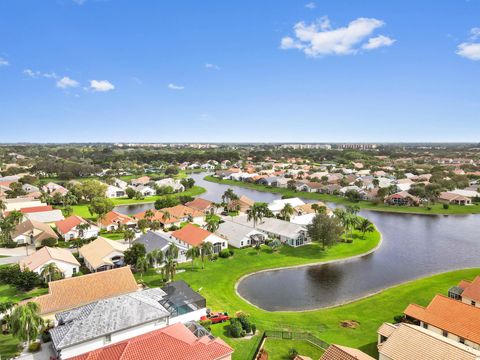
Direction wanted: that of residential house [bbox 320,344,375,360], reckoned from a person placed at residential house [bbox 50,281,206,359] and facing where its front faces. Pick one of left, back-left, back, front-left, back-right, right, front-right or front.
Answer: back-left

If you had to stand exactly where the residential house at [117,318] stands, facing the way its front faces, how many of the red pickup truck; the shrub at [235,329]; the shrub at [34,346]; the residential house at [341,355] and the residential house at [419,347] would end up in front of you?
1

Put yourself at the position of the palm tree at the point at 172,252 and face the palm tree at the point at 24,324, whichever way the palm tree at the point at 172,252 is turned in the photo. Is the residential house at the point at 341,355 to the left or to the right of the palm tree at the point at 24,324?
left

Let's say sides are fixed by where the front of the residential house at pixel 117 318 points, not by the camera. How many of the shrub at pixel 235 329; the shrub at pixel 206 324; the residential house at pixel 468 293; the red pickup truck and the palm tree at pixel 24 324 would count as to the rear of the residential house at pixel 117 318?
4

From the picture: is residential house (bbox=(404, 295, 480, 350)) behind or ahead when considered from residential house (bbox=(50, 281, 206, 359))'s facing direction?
behind

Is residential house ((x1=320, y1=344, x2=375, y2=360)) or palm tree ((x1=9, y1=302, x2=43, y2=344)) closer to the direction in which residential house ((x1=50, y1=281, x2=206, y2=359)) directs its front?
the palm tree

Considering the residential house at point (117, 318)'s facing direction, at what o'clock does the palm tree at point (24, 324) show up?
The palm tree is roughly at 12 o'clock from the residential house.

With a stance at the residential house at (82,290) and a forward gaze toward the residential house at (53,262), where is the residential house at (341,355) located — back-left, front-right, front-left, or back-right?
back-right

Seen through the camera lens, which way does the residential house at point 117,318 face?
facing to the left of the viewer

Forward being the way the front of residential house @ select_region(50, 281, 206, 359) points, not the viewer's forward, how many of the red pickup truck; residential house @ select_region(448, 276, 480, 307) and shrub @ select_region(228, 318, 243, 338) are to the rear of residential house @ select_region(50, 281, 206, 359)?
3

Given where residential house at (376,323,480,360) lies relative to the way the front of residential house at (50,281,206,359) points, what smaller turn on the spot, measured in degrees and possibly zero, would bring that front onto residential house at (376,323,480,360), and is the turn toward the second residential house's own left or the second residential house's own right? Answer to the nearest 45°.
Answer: approximately 135° to the second residential house's own left

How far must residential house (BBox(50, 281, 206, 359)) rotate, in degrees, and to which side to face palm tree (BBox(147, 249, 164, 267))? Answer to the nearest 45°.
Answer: approximately 90° to its right

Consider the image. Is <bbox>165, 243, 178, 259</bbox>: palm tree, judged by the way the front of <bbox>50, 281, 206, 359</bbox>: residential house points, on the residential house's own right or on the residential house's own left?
on the residential house's own right

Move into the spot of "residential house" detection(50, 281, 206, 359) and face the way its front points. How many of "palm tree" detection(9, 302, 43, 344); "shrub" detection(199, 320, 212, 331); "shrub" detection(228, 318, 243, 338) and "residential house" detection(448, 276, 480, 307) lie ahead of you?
1
